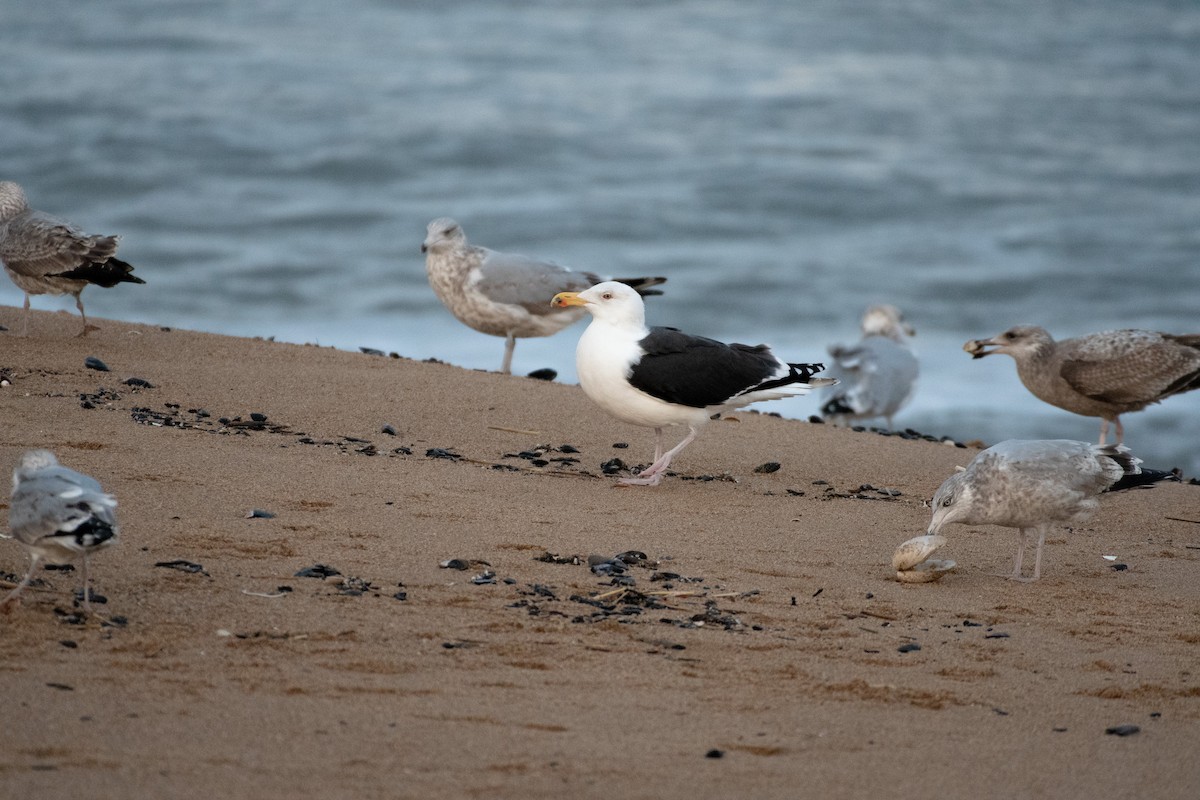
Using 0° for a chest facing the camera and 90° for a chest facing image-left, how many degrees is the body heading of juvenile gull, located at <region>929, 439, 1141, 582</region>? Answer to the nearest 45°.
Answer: approximately 90°

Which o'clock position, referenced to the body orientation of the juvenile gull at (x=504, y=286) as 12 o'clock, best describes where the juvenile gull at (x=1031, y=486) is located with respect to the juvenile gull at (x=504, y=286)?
the juvenile gull at (x=1031, y=486) is roughly at 8 o'clock from the juvenile gull at (x=504, y=286).

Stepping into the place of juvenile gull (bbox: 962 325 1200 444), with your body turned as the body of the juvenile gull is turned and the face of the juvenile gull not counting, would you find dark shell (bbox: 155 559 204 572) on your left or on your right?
on your left

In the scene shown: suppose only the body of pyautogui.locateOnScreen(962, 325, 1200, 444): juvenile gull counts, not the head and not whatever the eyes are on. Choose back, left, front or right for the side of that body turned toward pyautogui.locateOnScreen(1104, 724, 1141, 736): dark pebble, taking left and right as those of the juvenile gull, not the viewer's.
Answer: left

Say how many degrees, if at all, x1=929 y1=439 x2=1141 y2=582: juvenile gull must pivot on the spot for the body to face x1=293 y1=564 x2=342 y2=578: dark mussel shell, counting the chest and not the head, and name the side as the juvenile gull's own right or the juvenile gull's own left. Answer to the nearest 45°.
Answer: approximately 45° to the juvenile gull's own left

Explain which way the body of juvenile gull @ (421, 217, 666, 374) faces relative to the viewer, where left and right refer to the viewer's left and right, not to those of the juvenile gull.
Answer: facing to the left of the viewer

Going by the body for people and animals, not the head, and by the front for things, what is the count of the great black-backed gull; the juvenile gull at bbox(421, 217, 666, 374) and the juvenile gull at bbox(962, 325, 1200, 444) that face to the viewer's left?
3

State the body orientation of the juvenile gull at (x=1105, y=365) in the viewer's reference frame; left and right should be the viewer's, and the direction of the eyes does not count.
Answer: facing to the left of the viewer
